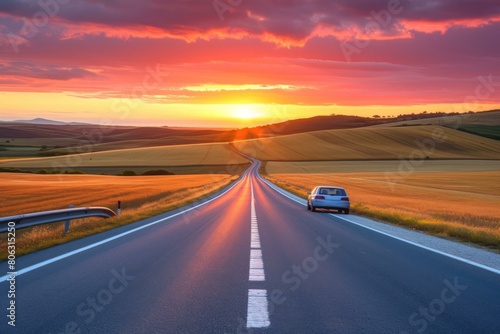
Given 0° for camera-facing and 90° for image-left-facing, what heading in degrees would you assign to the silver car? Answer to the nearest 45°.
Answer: approximately 180°

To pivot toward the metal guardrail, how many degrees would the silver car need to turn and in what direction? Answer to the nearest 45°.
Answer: approximately 135° to its left
